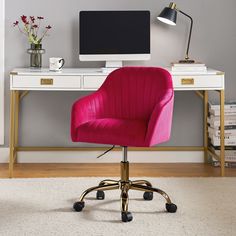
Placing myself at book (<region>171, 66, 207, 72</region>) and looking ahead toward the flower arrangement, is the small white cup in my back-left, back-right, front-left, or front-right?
front-left

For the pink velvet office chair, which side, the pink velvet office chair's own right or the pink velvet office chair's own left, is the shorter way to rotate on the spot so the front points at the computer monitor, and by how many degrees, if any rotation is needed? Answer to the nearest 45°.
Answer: approximately 135° to the pink velvet office chair's own right

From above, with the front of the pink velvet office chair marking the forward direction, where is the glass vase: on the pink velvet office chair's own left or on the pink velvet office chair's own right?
on the pink velvet office chair's own right

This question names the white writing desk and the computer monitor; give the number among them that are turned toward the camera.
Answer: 2

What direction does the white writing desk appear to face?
toward the camera

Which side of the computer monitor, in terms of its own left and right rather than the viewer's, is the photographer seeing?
front

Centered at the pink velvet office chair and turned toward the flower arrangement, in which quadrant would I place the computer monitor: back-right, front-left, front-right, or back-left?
front-right

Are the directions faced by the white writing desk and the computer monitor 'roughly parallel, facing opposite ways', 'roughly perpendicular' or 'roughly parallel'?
roughly parallel

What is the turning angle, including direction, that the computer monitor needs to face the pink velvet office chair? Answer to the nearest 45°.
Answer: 0° — it already faces it
